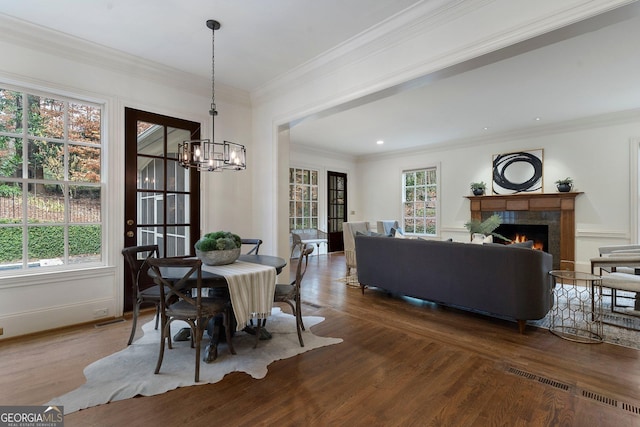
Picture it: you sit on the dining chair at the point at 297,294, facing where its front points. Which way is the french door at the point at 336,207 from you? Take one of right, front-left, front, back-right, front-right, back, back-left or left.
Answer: right

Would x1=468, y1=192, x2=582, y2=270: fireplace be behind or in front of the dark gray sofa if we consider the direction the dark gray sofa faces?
in front

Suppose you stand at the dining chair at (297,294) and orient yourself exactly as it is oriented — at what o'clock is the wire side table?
The wire side table is roughly at 6 o'clock from the dining chair.

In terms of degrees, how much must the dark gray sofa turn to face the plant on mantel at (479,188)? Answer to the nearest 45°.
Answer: approximately 45° to its left

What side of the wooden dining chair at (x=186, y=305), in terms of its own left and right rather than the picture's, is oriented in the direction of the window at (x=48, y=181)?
left

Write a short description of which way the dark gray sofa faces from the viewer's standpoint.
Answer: facing away from the viewer and to the right of the viewer

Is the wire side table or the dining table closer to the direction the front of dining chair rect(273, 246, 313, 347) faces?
the dining table

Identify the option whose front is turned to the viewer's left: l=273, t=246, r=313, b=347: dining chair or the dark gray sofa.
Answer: the dining chair

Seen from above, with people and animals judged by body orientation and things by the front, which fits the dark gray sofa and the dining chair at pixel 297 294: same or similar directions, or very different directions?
very different directions

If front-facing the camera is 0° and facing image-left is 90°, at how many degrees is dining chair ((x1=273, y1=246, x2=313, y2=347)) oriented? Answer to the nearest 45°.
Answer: approximately 90°

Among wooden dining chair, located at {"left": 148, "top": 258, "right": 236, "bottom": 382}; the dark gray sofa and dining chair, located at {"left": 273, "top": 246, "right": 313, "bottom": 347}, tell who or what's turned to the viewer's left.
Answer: the dining chair

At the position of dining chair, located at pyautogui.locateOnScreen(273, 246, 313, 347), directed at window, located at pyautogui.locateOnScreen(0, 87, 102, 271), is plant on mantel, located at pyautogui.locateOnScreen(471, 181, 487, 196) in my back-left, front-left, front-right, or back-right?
back-right

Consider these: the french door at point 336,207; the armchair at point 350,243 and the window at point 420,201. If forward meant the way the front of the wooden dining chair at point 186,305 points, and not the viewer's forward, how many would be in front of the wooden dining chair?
3

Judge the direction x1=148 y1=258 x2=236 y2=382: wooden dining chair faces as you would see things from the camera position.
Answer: facing away from the viewer and to the right of the viewer

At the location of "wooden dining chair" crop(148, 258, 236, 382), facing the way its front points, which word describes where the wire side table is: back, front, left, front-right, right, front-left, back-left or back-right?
front-right

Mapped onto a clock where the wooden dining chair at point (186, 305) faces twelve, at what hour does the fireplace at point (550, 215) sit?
The fireplace is roughly at 1 o'clock from the wooden dining chair.
